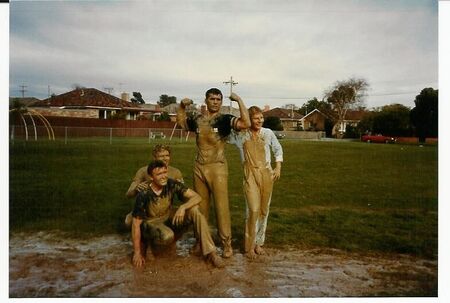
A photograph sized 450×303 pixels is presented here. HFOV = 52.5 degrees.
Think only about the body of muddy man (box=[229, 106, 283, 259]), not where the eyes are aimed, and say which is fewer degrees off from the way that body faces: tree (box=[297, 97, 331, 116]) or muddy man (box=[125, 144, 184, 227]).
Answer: the muddy man

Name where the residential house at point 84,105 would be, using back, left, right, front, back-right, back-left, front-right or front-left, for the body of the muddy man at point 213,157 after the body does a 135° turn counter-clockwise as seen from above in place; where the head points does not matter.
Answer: left

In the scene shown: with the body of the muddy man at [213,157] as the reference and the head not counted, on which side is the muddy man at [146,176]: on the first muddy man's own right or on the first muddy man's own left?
on the first muddy man's own right

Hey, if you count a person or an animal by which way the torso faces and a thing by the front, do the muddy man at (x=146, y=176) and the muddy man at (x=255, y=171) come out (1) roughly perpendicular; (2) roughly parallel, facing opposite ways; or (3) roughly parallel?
roughly parallel

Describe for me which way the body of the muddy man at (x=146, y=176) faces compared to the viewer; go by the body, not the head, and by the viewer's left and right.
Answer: facing the viewer

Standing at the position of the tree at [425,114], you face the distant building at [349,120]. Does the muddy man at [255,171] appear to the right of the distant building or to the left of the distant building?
left

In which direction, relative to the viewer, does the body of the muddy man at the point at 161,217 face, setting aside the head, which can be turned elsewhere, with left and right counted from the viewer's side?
facing the viewer and to the right of the viewer

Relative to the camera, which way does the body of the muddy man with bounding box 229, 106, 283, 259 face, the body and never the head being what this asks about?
toward the camera

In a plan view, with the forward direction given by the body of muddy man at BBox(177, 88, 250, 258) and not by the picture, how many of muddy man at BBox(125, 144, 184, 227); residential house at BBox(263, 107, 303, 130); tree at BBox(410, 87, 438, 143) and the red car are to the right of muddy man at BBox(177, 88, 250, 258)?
1

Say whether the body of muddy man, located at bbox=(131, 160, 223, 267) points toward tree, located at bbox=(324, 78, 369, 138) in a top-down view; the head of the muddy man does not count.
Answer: no

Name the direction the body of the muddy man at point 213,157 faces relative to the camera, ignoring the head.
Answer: toward the camera

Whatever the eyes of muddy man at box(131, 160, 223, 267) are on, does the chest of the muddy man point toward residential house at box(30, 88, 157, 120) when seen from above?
no

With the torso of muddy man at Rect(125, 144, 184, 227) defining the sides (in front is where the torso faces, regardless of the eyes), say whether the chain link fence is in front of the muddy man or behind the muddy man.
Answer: behind

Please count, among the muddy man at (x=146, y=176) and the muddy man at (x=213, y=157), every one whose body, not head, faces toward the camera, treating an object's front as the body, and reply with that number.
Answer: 2

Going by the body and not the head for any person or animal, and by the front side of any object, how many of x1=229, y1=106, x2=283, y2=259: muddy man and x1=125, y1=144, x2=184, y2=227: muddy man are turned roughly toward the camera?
2

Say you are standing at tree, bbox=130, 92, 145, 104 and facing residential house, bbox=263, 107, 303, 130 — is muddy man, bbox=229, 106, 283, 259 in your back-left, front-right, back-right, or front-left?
front-right

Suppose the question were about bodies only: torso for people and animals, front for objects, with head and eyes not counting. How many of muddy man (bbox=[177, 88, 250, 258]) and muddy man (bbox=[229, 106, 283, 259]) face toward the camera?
2

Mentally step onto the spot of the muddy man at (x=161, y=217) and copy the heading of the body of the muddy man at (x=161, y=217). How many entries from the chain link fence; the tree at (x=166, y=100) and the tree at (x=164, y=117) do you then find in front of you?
0

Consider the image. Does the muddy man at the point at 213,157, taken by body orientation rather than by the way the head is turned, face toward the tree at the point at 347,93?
no
